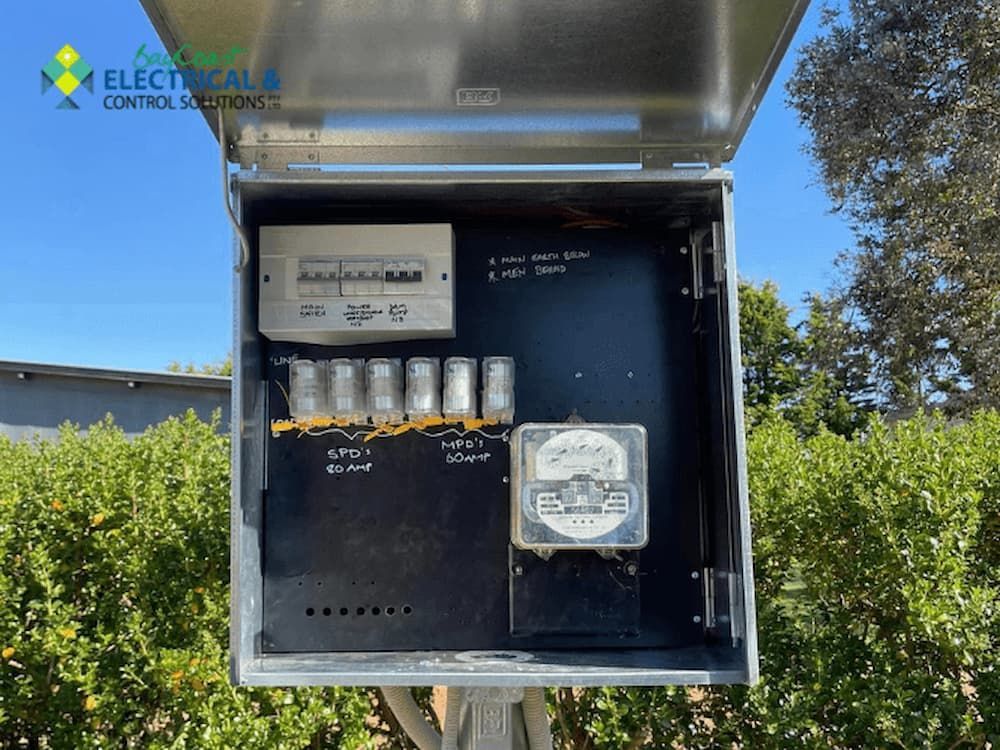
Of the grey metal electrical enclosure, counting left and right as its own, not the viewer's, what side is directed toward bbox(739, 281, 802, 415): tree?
back

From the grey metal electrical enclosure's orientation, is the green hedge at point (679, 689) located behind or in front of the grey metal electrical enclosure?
behind

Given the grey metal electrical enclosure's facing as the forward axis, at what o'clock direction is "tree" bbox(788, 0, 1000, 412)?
The tree is roughly at 7 o'clock from the grey metal electrical enclosure.

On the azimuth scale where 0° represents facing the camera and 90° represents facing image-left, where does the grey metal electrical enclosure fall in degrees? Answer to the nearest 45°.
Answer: approximately 0°

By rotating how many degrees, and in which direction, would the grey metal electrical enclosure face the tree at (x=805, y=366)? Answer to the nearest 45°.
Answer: approximately 135° to its left
